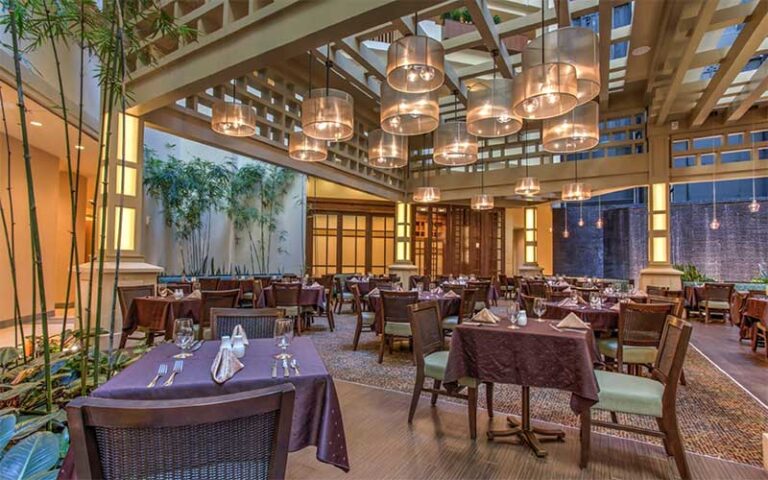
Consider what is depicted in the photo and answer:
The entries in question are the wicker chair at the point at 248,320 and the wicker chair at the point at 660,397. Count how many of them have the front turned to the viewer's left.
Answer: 1

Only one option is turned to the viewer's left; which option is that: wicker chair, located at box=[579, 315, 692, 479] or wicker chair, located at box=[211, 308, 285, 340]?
wicker chair, located at box=[579, 315, 692, 479]

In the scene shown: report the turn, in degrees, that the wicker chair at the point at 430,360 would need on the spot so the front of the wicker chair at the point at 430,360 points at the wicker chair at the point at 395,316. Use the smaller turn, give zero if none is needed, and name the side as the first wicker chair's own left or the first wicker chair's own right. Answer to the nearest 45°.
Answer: approximately 135° to the first wicker chair's own left

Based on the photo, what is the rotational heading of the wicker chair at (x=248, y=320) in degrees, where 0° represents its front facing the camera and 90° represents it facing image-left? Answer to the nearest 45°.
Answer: approximately 0°

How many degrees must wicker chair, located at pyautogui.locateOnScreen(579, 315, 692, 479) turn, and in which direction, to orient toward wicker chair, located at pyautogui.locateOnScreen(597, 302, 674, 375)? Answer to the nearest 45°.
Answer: approximately 90° to its right

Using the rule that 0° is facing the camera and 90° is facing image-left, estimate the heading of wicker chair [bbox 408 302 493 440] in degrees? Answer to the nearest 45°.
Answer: approximately 315°

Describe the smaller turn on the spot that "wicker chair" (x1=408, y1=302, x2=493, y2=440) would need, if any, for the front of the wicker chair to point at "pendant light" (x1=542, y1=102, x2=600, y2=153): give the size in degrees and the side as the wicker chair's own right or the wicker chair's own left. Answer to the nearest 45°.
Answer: approximately 90° to the wicker chair's own left

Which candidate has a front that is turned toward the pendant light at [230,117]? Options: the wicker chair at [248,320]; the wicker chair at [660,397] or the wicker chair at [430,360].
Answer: the wicker chair at [660,397]

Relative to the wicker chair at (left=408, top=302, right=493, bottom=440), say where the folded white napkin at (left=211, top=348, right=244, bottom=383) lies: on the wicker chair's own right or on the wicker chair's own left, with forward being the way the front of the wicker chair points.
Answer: on the wicker chair's own right

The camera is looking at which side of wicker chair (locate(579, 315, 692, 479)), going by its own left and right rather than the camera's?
left

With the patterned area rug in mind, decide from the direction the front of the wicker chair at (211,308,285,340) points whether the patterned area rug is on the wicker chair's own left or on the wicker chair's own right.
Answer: on the wicker chair's own left

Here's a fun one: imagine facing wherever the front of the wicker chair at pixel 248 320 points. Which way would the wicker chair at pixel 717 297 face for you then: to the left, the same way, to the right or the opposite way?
to the right

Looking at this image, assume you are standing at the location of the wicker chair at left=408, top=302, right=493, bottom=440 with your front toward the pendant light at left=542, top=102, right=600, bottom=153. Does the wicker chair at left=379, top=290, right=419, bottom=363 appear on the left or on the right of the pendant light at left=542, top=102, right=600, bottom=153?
left

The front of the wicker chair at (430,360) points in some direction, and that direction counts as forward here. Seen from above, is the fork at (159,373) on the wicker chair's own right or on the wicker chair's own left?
on the wicker chair's own right
